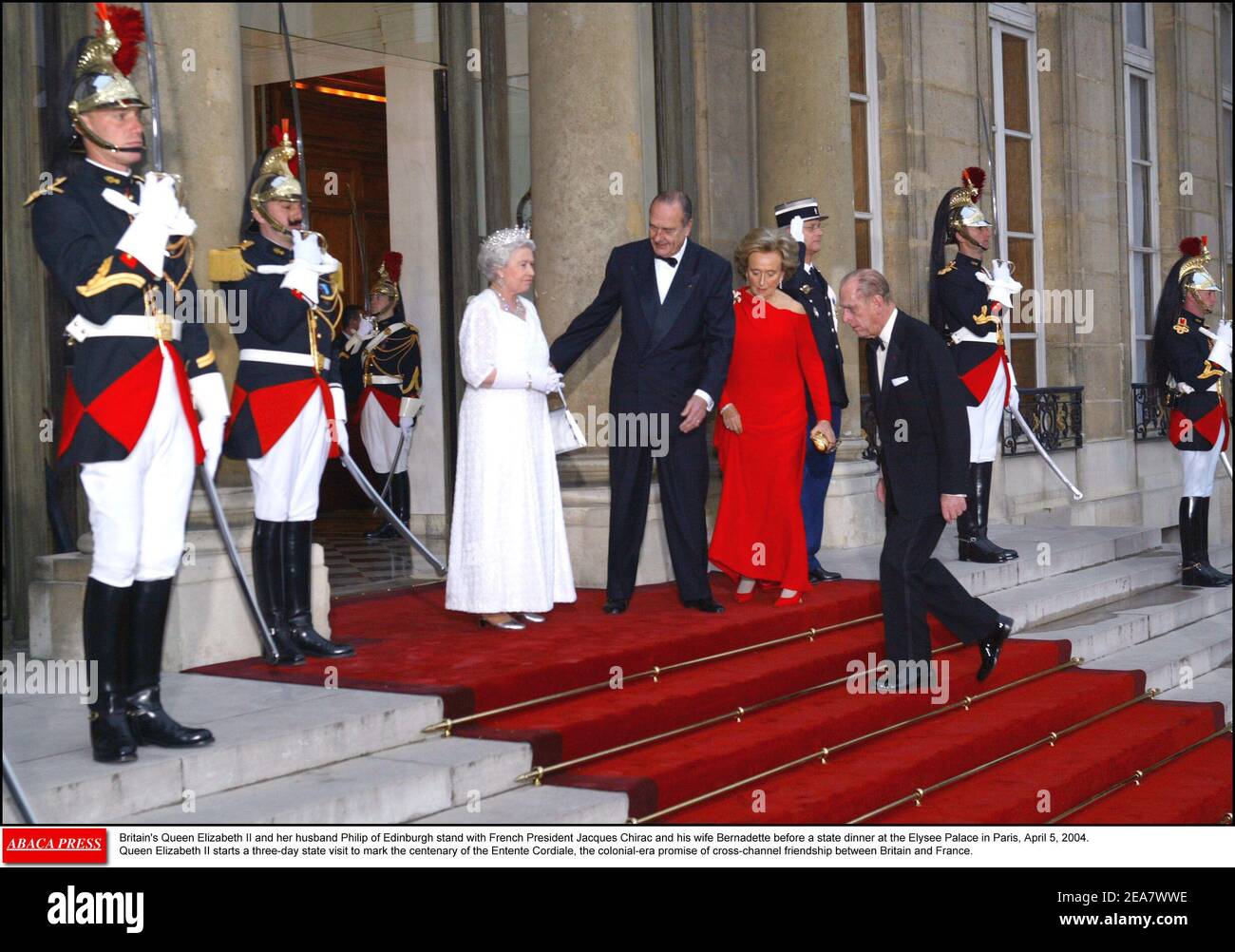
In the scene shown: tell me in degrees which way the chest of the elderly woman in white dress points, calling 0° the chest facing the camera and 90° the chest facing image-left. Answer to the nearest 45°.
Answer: approximately 315°

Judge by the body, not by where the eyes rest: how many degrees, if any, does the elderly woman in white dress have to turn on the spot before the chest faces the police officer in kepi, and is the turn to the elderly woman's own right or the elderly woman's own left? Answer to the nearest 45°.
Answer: approximately 90° to the elderly woman's own left

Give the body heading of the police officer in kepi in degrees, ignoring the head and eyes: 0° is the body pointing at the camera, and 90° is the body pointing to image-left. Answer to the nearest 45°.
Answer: approximately 315°

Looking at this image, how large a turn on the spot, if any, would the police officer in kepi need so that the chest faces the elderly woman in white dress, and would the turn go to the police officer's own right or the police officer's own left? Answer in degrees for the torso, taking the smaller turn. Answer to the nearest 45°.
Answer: approximately 90° to the police officer's own right
